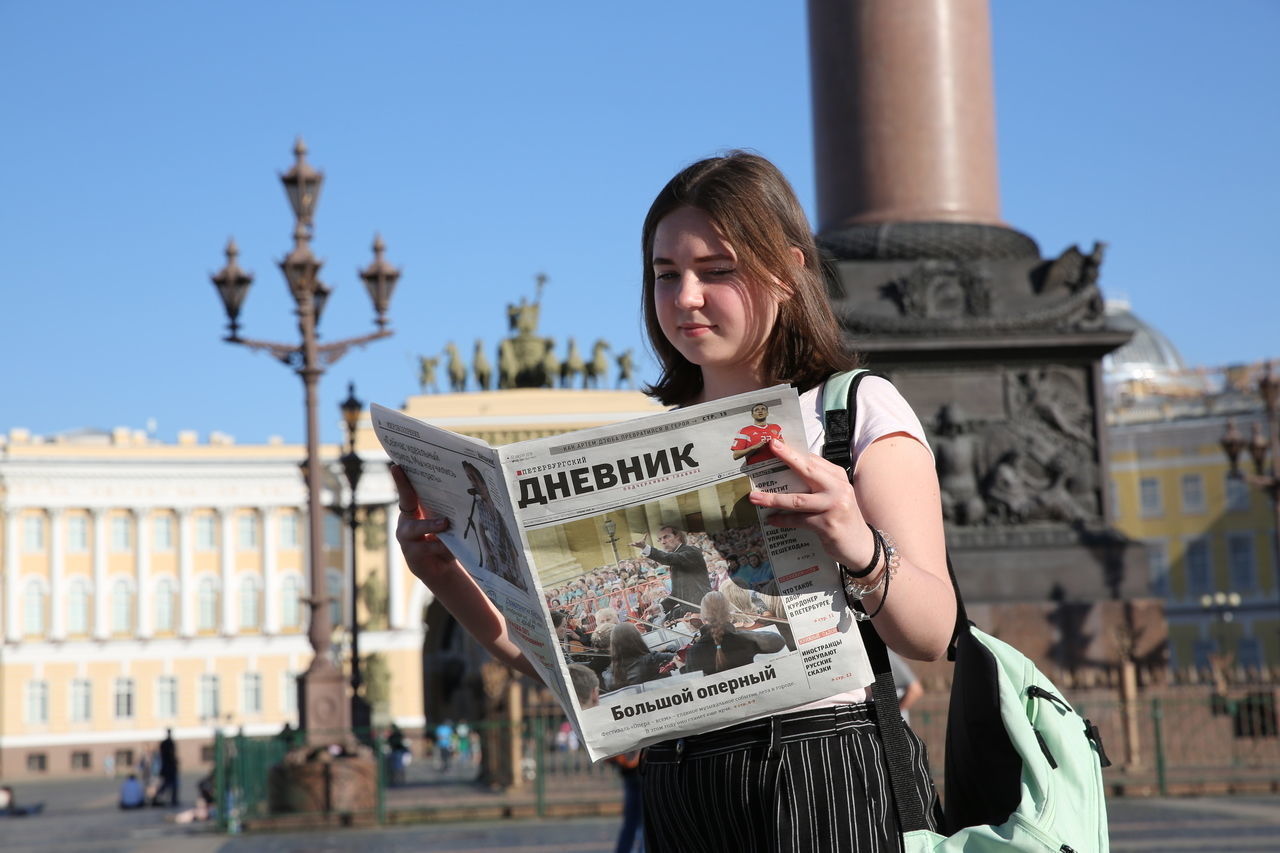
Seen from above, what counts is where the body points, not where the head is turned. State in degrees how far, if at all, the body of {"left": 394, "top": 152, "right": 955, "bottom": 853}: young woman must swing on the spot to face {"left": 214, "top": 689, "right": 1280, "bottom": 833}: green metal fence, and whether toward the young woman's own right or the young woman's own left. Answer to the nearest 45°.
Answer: approximately 135° to the young woman's own right

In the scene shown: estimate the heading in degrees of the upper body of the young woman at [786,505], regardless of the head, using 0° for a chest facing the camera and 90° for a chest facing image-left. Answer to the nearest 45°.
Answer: approximately 45°

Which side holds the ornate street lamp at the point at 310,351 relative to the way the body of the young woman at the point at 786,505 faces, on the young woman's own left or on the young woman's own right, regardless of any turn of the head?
on the young woman's own right

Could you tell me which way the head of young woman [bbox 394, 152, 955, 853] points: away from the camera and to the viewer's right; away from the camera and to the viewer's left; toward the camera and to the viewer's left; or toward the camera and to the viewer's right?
toward the camera and to the viewer's left

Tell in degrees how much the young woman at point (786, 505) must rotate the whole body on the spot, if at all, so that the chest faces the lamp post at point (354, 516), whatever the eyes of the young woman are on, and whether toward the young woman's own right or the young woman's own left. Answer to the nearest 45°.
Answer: approximately 135° to the young woman's own right

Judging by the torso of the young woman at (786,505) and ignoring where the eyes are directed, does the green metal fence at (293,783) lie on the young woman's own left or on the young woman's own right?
on the young woman's own right

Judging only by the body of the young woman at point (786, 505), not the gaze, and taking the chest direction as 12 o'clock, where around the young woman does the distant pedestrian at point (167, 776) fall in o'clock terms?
The distant pedestrian is roughly at 4 o'clock from the young woman.
